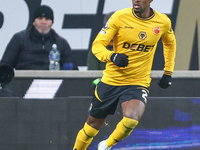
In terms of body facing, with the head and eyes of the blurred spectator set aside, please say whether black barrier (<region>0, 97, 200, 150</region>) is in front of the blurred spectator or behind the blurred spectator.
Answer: in front

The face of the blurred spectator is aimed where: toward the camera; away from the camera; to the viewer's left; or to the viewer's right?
toward the camera

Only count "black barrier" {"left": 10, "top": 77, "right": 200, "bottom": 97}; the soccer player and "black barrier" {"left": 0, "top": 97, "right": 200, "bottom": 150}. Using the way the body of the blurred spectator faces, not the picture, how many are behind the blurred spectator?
0

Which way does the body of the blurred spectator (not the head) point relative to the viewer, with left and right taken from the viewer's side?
facing the viewer

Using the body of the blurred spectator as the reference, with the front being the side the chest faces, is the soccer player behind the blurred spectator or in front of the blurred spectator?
in front

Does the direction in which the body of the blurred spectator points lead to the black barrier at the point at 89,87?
no
